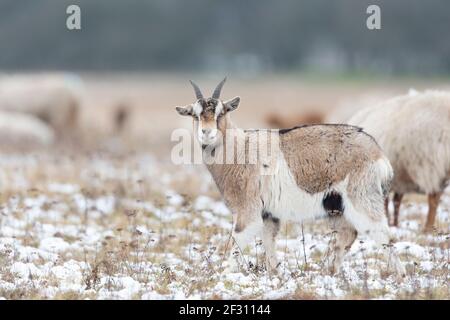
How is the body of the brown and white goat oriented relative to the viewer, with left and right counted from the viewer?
facing to the left of the viewer

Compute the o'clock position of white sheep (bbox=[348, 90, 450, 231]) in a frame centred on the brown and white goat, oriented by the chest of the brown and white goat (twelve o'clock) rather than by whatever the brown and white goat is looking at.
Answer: The white sheep is roughly at 4 o'clock from the brown and white goat.
